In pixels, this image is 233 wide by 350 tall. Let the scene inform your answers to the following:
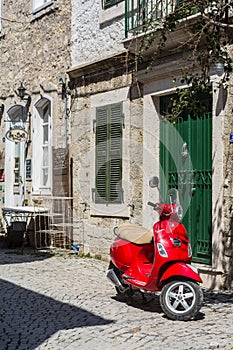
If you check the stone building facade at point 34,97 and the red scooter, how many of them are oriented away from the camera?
0

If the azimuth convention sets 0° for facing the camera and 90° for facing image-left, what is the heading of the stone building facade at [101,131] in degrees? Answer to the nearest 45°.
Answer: approximately 45°

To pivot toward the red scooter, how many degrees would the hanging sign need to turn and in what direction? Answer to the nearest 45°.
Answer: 0° — it already faces it

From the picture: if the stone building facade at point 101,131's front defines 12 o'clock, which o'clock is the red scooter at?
The red scooter is roughly at 10 o'clock from the stone building facade.

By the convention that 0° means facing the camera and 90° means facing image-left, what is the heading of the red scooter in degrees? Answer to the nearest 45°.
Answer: approximately 315°

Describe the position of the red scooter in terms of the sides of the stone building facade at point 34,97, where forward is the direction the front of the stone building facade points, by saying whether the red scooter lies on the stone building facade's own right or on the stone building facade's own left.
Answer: on the stone building facade's own left

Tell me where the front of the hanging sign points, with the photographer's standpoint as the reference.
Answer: facing the viewer

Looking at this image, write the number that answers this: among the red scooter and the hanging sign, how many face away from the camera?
0

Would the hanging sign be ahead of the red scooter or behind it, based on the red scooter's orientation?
behind

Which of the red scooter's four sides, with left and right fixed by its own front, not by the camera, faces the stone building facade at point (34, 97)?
back

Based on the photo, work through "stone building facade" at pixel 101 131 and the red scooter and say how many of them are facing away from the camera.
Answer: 0
